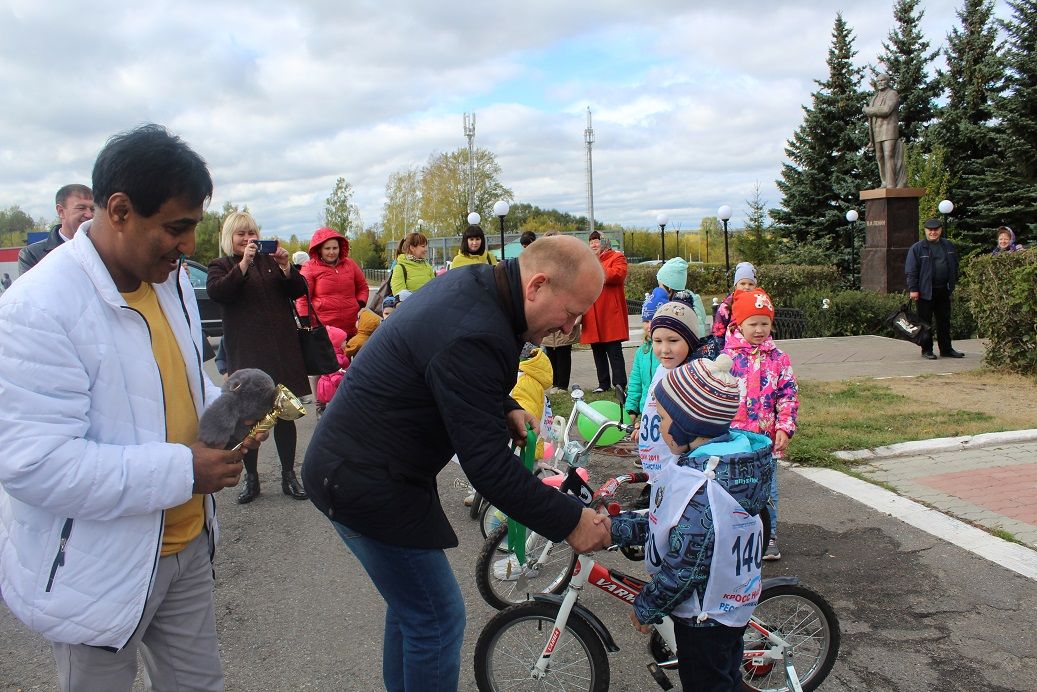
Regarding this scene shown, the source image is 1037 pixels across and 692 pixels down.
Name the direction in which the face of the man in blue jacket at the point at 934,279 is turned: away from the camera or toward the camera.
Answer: toward the camera

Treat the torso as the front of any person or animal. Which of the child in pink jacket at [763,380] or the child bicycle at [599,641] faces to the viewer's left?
the child bicycle

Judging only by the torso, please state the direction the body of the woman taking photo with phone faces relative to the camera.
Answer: toward the camera

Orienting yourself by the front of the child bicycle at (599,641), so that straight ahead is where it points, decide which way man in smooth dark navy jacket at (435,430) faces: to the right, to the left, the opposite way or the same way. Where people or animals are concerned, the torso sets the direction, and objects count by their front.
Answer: the opposite way

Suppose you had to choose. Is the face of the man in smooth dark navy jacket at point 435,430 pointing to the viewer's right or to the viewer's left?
to the viewer's right

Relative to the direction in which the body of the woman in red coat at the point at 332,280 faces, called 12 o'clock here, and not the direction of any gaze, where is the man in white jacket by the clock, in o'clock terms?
The man in white jacket is roughly at 12 o'clock from the woman in red coat.

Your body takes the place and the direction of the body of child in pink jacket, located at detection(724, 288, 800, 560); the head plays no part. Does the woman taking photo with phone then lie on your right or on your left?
on your right

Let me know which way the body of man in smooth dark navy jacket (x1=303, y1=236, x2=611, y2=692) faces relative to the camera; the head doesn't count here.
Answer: to the viewer's right

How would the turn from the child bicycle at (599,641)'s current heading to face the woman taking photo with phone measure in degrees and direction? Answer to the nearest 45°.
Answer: approximately 45° to its right

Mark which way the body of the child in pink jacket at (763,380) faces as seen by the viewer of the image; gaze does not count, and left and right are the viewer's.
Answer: facing the viewer

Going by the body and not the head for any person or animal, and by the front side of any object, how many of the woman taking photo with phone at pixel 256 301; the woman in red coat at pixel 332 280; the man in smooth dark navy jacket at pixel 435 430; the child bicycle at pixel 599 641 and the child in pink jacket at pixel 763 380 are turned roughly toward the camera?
3

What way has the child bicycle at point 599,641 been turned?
to the viewer's left

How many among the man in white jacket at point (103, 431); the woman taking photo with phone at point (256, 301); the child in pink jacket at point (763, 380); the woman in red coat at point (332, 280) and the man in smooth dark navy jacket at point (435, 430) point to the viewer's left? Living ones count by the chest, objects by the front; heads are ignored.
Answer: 0

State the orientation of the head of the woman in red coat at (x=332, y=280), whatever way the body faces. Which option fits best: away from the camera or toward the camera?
toward the camera
